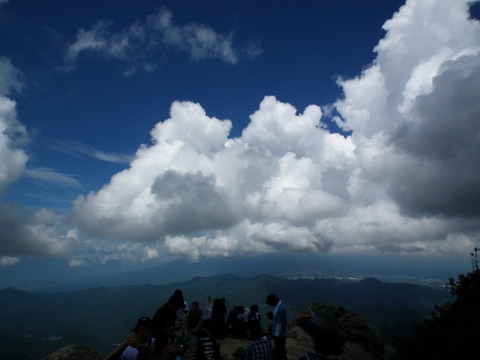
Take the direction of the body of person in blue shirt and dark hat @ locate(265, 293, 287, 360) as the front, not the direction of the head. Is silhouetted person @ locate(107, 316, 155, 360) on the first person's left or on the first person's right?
on the first person's left

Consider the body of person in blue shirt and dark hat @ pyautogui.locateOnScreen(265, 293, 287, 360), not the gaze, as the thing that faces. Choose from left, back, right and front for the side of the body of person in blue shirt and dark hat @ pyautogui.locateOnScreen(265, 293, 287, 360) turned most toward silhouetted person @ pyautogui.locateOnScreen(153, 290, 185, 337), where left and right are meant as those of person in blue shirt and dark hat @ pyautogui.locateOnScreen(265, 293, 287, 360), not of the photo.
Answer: front

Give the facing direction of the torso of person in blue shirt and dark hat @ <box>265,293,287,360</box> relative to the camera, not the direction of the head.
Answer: to the viewer's left
